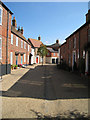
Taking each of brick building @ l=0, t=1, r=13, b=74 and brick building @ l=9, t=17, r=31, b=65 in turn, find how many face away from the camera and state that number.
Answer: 0

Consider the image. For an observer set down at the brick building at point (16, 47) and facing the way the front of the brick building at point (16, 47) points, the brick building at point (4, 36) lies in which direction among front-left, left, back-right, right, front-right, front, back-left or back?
front-right

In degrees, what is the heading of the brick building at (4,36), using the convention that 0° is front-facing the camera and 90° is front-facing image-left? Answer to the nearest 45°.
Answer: approximately 270°

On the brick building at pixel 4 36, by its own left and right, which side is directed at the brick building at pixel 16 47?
left

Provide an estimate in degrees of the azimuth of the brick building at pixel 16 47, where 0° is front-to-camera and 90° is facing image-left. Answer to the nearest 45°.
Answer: approximately 315°
